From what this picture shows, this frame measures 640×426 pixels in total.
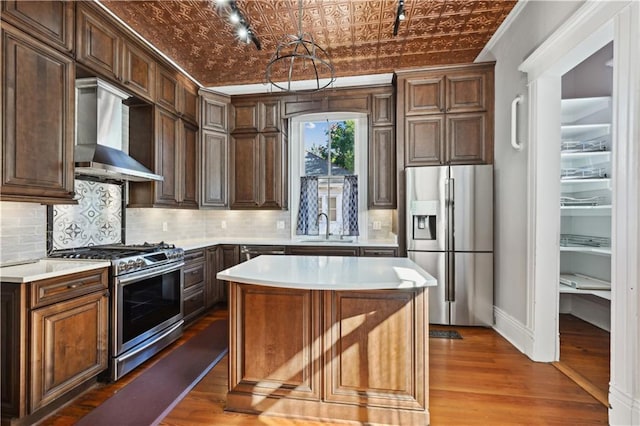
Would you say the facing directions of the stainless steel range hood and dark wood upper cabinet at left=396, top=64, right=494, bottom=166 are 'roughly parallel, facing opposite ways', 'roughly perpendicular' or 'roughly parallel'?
roughly perpendicular

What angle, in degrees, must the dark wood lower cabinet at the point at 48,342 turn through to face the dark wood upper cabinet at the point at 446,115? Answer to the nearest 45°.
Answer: approximately 45° to its left

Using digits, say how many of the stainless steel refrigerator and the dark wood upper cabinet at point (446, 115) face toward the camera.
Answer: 2

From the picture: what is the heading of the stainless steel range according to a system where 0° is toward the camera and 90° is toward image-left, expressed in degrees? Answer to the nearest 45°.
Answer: approximately 315°

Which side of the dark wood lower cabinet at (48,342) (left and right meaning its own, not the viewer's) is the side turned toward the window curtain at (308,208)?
left

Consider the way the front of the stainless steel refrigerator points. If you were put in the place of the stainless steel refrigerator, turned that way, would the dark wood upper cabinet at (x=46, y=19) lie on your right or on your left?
on your right

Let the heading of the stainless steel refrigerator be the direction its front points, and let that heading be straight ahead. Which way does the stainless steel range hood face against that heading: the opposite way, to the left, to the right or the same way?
to the left

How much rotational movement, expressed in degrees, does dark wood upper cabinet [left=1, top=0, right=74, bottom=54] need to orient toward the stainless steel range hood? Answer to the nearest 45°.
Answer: approximately 90° to its left

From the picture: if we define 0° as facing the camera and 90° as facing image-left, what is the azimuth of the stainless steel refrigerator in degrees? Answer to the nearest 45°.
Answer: approximately 0°
